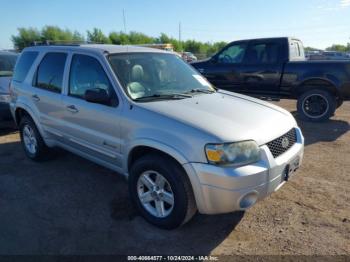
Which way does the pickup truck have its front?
to the viewer's left

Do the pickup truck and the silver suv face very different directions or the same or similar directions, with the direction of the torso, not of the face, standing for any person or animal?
very different directions

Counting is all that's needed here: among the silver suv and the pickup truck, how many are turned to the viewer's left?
1

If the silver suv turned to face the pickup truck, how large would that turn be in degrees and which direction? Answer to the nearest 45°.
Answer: approximately 90° to its left

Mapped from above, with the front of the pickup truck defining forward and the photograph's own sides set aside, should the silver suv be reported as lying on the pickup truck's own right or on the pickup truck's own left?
on the pickup truck's own left

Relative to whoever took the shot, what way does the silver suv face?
facing the viewer and to the right of the viewer
